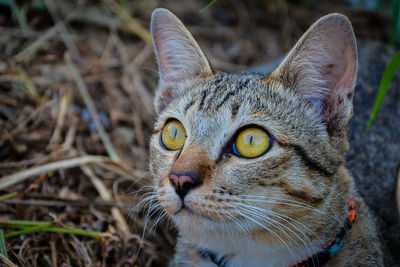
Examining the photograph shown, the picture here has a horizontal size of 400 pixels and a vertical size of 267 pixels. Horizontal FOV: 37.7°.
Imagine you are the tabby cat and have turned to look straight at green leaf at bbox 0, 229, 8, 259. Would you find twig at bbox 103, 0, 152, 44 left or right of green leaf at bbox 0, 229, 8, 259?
right

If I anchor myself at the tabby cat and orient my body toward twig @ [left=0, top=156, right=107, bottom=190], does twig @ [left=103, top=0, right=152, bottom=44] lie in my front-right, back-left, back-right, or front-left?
front-right

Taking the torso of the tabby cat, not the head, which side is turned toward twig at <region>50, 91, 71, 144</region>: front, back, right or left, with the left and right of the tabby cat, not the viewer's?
right

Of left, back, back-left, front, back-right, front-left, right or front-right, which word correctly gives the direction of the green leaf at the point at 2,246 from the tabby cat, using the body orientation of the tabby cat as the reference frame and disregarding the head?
front-right

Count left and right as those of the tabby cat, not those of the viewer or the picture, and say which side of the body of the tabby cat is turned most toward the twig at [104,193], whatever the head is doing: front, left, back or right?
right

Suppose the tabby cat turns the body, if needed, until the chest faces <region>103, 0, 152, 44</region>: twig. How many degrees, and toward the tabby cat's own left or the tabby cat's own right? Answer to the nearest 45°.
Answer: approximately 90° to the tabby cat's own right

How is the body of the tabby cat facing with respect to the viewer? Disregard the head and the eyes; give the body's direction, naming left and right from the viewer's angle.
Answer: facing the viewer and to the left of the viewer

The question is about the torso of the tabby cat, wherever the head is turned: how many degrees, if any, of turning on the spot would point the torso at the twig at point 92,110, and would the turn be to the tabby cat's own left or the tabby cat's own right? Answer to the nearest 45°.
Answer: approximately 90° to the tabby cat's own right
